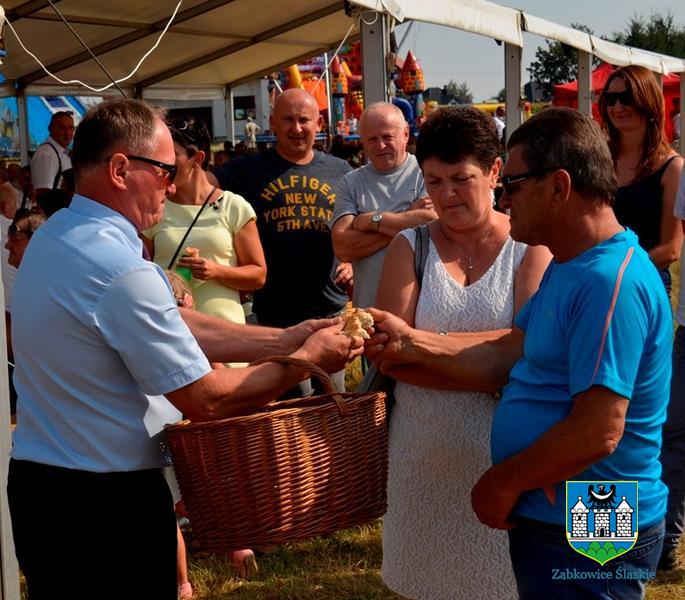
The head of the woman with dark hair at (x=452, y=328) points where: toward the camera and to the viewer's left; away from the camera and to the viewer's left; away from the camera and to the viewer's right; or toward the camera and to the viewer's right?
toward the camera and to the viewer's left

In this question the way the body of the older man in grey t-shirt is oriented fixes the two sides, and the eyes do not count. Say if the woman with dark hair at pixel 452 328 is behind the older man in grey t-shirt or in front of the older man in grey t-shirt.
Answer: in front

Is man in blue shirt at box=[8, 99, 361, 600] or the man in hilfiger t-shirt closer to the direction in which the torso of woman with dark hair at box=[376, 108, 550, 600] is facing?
the man in blue shirt

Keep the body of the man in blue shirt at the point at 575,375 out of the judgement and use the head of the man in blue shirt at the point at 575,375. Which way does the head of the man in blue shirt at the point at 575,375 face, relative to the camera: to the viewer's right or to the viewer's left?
to the viewer's left

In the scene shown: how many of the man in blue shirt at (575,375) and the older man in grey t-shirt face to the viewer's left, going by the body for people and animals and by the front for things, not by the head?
1

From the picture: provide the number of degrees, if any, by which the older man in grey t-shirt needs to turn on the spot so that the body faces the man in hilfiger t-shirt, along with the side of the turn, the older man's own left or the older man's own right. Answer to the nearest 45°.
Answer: approximately 135° to the older man's own right

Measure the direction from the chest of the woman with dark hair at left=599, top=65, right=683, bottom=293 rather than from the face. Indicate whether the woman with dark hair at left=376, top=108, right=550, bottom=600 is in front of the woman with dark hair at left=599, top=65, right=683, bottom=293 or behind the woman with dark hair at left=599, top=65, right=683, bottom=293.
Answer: in front

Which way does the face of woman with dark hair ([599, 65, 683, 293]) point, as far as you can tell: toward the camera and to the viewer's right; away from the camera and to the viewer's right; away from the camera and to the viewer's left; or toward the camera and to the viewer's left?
toward the camera and to the viewer's left

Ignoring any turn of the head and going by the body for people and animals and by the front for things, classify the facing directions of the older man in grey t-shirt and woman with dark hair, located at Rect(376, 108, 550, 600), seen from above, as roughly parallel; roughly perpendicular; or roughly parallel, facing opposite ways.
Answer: roughly parallel

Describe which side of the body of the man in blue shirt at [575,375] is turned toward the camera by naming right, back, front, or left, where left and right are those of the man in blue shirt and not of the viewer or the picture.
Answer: left

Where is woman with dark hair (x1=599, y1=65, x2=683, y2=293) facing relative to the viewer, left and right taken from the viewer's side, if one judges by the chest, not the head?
facing the viewer and to the left of the viewer

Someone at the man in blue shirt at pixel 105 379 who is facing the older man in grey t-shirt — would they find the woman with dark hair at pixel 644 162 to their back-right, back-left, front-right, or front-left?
front-right

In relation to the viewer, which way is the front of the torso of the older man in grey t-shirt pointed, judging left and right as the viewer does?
facing the viewer

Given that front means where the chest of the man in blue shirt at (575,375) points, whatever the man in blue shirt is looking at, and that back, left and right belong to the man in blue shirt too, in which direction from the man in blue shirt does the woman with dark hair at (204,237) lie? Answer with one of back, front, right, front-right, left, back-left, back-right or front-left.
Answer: front-right
